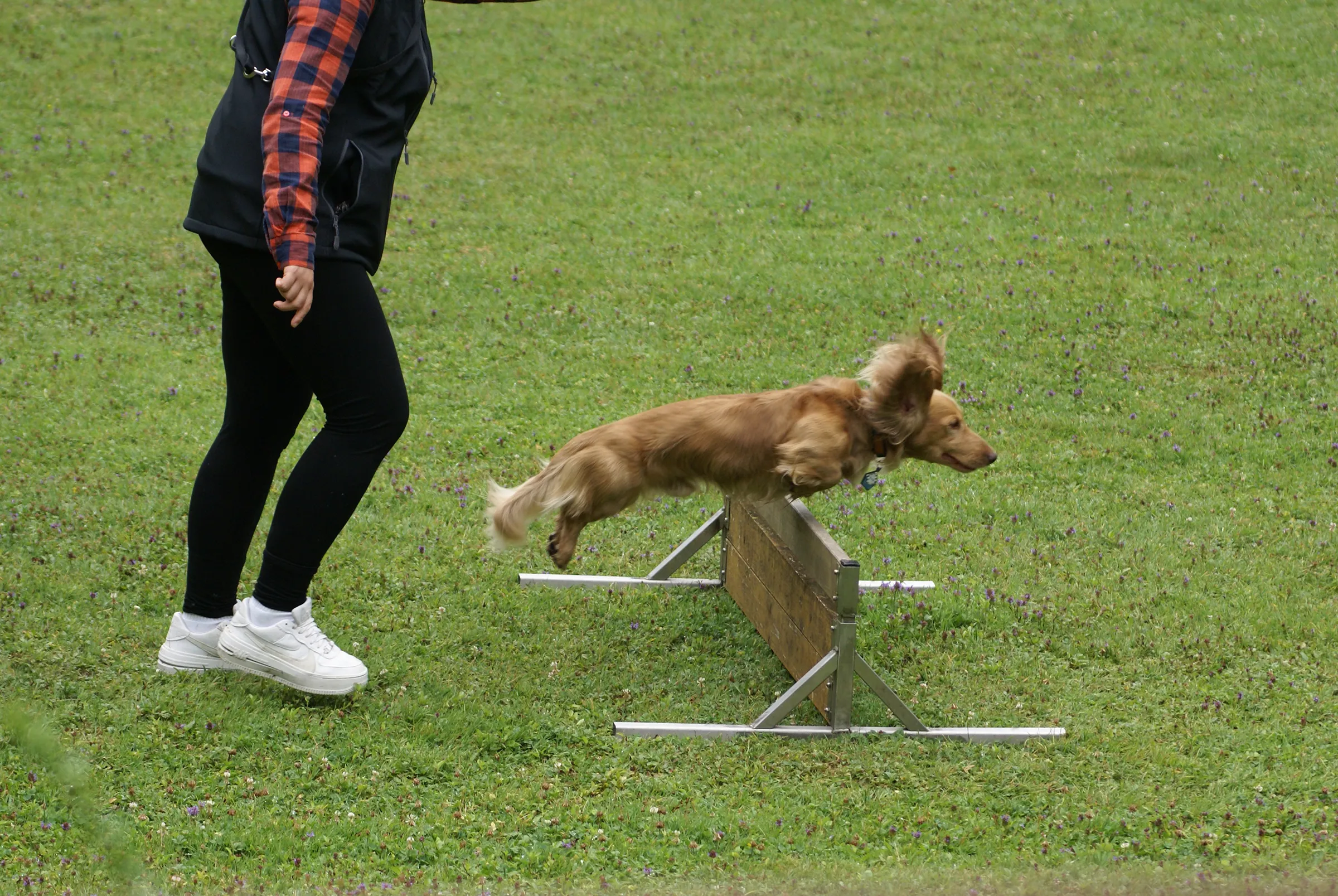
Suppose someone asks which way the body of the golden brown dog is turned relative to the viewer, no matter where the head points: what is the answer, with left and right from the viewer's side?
facing to the right of the viewer
